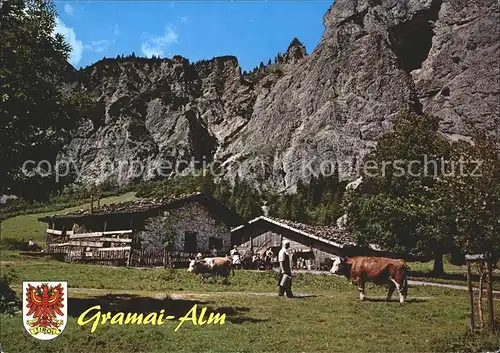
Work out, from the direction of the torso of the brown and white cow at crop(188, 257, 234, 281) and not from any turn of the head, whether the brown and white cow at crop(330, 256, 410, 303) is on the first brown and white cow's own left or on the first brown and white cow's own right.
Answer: on the first brown and white cow's own left

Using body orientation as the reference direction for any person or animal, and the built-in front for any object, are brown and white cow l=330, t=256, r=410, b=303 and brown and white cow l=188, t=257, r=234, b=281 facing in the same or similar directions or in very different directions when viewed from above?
same or similar directions

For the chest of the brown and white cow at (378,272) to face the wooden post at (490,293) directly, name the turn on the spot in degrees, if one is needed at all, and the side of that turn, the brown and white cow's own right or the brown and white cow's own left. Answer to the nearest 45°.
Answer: approximately 135° to the brown and white cow's own left

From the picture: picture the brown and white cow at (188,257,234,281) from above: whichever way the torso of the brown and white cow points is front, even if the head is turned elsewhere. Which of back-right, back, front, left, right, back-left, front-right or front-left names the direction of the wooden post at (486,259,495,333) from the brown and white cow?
back-left

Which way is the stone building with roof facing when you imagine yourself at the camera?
facing the viewer and to the right of the viewer

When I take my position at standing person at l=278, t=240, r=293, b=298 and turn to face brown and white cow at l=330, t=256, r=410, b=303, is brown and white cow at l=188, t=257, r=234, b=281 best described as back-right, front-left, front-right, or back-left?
back-left

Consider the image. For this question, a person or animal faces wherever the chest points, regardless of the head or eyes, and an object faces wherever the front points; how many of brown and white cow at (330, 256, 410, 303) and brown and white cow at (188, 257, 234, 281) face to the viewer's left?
2

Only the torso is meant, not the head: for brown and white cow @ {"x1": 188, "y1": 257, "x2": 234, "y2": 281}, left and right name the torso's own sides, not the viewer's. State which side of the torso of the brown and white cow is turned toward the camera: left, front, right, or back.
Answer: left

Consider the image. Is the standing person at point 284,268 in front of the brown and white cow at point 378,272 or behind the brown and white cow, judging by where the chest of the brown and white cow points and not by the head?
in front

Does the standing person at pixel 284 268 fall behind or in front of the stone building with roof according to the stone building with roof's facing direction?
in front

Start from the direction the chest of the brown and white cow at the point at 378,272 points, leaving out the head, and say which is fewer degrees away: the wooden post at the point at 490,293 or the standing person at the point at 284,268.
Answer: the standing person

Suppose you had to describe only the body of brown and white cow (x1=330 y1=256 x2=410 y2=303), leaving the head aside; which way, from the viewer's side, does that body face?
to the viewer's left

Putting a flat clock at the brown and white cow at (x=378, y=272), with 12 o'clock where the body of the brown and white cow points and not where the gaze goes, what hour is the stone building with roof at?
The stone building with roof is roughly at 1 o'clock from the brown and white cow.
